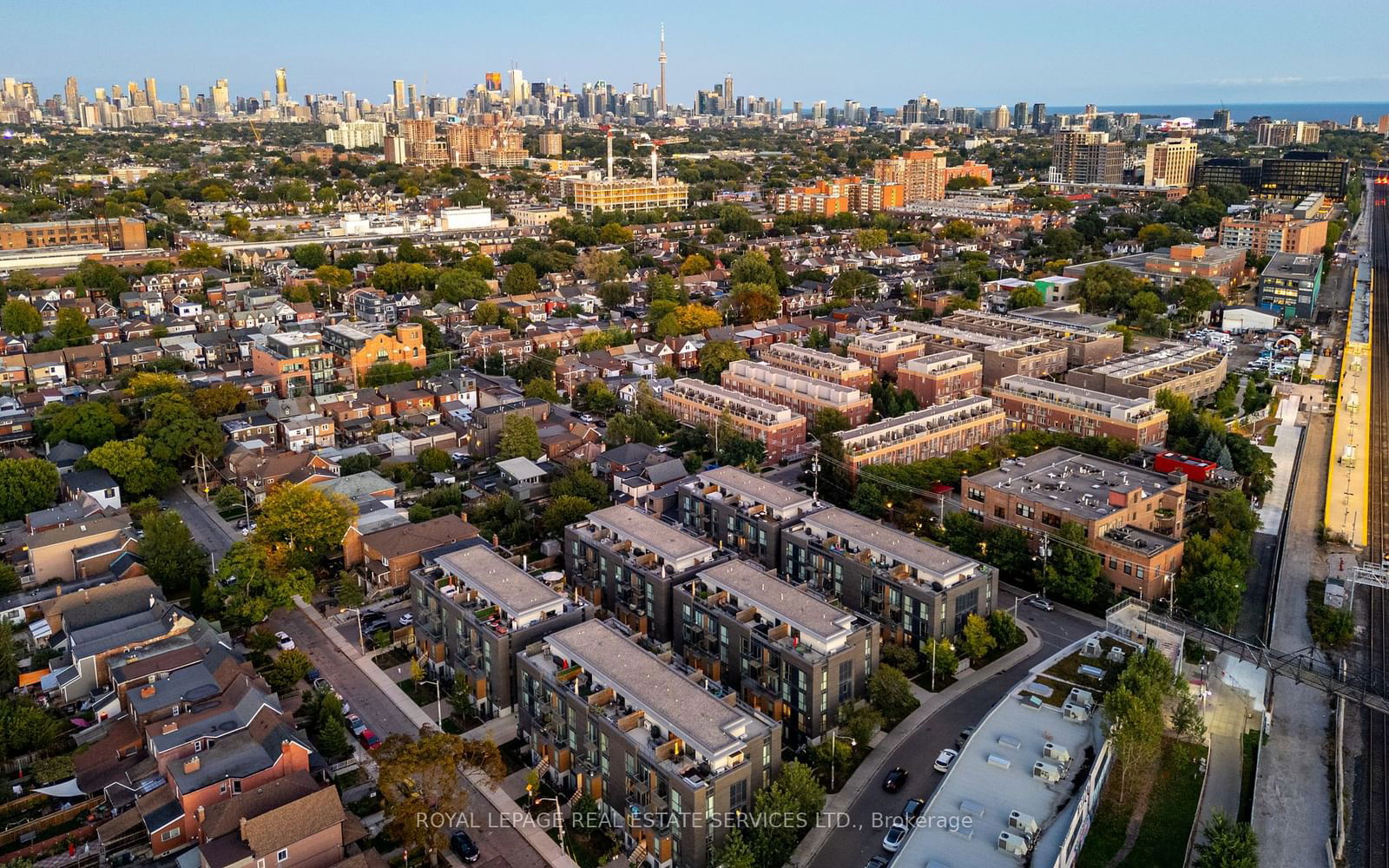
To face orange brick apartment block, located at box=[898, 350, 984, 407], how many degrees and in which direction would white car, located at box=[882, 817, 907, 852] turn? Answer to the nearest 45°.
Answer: approximately 45° to its left

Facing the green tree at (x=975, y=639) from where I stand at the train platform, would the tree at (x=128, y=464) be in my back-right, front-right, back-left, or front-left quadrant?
front-right

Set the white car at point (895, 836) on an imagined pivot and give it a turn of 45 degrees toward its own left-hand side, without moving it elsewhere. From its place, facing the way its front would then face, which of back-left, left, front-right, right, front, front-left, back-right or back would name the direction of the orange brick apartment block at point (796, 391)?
front

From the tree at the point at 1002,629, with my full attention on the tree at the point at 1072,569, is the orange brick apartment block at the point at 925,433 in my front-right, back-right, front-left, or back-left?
front-left

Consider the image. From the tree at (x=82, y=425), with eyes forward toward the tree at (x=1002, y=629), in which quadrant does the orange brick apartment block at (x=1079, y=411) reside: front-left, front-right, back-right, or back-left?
front-left

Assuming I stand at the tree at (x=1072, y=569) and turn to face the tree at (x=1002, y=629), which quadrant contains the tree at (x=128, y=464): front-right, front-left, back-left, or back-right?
front-right

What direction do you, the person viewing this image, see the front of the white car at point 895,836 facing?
facing away from the viewer and to the right of the viewer

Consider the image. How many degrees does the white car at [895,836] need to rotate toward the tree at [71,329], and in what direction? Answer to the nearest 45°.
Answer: approximately 90° to its left
